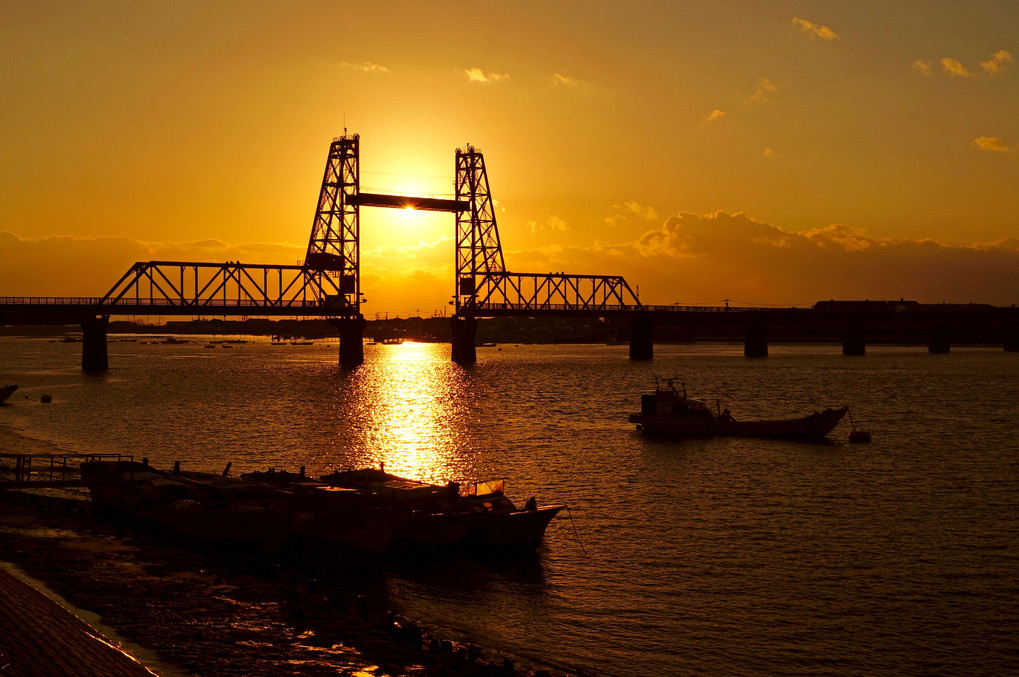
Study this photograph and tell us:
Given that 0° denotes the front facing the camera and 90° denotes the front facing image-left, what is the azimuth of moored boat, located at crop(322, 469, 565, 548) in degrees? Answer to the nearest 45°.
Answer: approximately 270°

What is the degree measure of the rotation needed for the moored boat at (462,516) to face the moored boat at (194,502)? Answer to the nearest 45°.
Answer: approximately 180°
